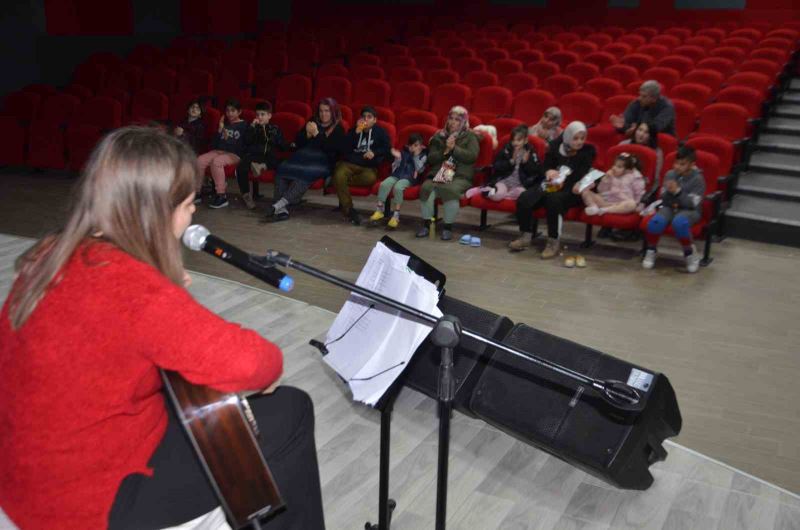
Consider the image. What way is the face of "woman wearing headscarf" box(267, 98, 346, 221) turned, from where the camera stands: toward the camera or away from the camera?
toward the camera

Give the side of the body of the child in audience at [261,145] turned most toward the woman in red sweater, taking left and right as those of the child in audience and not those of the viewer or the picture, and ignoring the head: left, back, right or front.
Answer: front

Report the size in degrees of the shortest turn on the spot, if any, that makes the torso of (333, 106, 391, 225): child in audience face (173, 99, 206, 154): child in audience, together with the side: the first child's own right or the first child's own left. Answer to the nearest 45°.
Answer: approximately 90° to the first child's own right

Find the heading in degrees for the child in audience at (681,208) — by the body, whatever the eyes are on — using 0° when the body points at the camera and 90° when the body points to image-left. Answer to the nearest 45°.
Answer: approximately 45°

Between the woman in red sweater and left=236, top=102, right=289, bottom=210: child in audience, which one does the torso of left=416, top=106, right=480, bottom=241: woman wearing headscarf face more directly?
the woman in red sweater

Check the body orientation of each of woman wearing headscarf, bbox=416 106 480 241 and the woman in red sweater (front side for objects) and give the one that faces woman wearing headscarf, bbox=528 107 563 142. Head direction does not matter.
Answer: the woman in red sweater

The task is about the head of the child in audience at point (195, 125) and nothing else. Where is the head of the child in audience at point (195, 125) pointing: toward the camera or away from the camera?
toward the camera

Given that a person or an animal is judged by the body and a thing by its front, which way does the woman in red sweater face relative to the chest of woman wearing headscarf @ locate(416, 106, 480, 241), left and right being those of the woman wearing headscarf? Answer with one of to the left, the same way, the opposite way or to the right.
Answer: the opposite way

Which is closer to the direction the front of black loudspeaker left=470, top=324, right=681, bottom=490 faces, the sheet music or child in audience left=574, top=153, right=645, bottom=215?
the sheet music

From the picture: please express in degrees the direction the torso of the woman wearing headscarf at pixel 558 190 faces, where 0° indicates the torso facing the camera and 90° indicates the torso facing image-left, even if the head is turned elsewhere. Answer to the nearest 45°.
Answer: approximately 45°

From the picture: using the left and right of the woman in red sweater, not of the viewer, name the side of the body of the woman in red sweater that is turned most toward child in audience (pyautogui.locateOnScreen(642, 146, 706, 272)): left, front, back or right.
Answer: front

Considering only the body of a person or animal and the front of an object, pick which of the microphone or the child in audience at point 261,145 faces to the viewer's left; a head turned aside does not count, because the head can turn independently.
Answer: the microphone

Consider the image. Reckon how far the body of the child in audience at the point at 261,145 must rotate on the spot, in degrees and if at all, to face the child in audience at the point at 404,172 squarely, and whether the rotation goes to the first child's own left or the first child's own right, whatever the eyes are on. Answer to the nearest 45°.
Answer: approximately 45° to the first child's own left

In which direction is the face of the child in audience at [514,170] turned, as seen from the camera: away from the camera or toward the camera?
toward the camera

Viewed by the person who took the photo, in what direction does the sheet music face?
facing the viewer and to the left of the viewer

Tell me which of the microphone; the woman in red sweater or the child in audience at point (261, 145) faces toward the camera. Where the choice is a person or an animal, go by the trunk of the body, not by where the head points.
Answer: the child in audience

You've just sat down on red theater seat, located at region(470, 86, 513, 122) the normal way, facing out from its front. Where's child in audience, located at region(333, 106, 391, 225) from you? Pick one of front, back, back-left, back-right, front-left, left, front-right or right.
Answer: front

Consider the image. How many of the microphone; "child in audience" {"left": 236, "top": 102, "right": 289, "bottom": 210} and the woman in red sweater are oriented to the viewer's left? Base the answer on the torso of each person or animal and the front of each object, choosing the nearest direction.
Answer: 1
